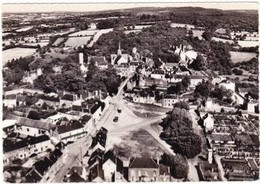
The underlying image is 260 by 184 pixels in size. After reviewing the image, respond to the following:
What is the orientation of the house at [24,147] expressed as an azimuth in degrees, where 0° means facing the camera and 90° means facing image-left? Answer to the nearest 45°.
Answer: approximately 315°

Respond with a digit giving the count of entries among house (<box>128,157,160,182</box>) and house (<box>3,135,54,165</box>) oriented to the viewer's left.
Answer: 0

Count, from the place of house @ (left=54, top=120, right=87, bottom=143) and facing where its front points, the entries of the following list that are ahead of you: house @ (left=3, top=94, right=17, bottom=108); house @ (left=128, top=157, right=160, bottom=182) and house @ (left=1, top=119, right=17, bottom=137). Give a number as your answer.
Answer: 1

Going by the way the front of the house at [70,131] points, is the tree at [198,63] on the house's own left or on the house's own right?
on the house's own left

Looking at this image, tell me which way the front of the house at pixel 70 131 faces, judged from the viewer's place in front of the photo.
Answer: facing the viewer and to the right of the viewer
